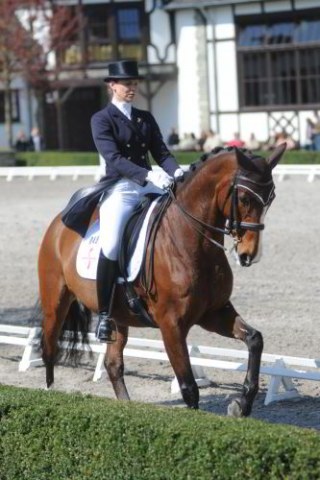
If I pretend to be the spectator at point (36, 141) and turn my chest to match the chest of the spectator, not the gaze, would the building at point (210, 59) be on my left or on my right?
on my left

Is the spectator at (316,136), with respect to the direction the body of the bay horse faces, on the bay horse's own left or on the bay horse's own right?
on the bay horse's own left

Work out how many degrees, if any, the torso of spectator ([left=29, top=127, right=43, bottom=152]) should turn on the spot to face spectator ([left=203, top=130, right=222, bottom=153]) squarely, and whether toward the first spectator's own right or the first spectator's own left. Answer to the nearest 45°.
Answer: approximately 45° to the first spectator's own left

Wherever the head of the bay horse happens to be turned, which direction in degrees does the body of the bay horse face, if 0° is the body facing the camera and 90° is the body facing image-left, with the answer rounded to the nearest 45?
approximately 315°

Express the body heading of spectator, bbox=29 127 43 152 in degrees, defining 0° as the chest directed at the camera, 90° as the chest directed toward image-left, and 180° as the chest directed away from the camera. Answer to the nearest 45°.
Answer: approximately 0°

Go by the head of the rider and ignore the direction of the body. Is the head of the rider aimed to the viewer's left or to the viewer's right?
to the viewer's right

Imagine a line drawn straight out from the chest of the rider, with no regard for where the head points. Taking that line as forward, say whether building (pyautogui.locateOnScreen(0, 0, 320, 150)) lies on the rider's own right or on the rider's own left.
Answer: on the rider's own left

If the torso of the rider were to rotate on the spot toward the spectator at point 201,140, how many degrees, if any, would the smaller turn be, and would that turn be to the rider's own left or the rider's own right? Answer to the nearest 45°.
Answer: approximately 135° to the rider's own left

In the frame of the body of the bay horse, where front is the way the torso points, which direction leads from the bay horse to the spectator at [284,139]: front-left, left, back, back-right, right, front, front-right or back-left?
back-left
